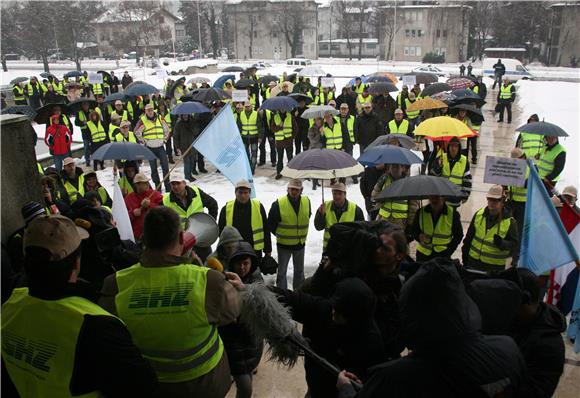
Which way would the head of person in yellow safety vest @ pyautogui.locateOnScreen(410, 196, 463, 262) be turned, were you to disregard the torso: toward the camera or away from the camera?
toward the camera

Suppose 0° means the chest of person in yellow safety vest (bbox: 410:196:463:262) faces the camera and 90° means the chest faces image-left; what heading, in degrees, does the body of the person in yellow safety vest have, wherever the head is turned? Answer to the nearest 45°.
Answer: approximately 0°

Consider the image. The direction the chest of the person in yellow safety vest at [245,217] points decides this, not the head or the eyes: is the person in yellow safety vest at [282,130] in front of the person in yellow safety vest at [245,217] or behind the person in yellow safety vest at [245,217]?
behind

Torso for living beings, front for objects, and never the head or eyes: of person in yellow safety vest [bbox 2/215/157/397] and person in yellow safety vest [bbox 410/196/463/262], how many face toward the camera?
1

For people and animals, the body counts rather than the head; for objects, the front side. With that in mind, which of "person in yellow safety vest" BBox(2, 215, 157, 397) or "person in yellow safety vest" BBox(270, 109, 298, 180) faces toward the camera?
"person in yellow safety vest" BBox(270, 109, 298, 180)

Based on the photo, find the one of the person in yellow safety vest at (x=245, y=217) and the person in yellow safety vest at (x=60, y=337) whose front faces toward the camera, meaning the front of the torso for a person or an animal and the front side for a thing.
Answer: the person in yellow safety vest at (x=245, y=217)

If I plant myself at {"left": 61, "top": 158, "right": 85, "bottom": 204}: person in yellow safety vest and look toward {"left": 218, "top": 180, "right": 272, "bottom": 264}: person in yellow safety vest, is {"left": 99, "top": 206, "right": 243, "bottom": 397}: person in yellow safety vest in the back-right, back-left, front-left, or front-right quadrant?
front-right

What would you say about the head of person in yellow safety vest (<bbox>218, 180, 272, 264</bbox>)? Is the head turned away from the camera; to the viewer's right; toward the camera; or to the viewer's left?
toward the camera

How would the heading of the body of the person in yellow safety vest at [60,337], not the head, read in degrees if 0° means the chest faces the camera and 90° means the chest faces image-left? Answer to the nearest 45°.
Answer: approximately 225°

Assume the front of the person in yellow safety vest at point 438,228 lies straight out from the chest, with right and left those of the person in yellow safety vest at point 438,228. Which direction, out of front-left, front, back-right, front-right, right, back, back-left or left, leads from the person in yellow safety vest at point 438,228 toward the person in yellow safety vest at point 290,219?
right

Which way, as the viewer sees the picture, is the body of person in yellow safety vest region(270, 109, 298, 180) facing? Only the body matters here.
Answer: toward the camera

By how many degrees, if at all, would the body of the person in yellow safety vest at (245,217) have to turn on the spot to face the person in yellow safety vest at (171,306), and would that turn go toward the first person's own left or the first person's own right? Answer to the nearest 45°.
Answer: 0° — they already face them

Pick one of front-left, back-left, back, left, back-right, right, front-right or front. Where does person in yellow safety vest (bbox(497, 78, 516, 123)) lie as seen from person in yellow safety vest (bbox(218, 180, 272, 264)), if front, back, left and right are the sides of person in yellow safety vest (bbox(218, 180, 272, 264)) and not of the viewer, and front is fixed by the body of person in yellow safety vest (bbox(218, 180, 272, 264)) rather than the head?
back-left

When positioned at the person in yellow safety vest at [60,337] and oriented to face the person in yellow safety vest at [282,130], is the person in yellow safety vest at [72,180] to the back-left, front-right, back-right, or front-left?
front-left

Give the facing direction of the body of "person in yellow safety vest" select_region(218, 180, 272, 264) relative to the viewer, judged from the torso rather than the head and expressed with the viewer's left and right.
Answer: facing the viewer

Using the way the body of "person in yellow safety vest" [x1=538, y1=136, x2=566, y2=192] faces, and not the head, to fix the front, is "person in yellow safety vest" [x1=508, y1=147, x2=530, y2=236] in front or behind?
in front

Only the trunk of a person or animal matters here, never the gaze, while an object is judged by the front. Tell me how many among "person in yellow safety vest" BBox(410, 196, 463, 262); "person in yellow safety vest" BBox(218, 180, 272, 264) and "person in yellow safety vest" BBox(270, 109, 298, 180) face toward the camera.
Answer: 3

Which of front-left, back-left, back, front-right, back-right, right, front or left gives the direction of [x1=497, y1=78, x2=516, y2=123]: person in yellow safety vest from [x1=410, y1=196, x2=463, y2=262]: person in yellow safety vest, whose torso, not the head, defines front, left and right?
back
